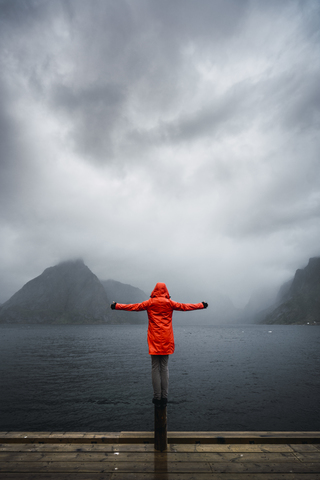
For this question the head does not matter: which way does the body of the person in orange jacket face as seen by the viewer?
away from the camera
